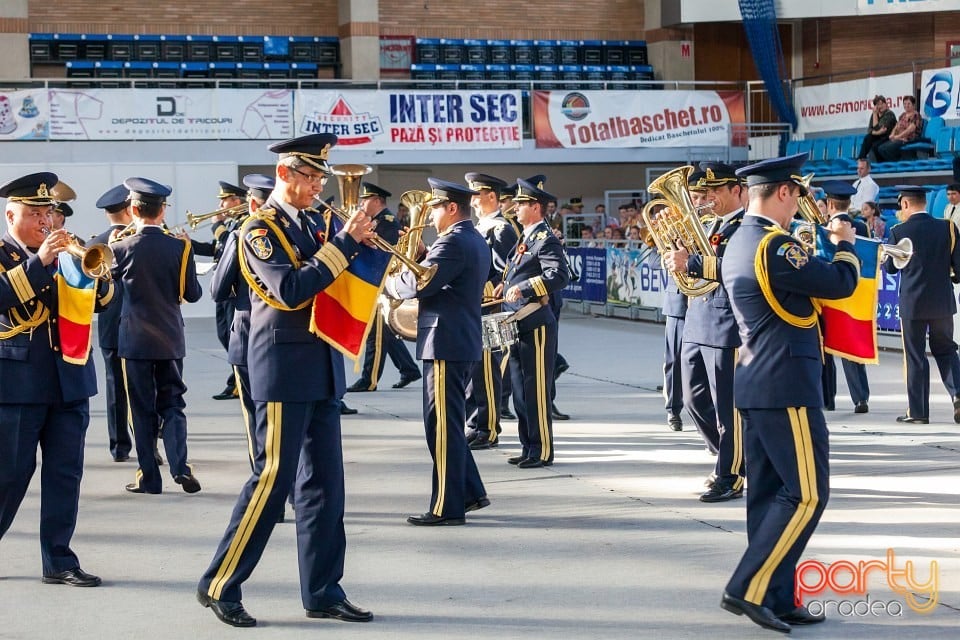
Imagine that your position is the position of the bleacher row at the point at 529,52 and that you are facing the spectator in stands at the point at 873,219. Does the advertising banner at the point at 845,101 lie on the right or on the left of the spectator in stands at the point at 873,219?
left

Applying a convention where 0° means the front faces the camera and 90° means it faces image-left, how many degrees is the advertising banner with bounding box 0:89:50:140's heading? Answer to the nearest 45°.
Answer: approximately 0°

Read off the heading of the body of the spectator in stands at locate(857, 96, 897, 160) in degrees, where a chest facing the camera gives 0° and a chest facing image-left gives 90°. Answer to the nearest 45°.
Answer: approximately 45°

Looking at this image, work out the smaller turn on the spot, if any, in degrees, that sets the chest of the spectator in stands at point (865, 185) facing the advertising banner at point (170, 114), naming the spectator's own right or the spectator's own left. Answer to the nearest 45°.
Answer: approximately 45° to the spectator's own right

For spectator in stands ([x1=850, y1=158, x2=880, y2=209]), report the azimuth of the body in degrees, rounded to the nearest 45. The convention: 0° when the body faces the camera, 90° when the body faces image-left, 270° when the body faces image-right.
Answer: approximately 45°

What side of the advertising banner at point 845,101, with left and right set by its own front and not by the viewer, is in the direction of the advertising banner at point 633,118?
right

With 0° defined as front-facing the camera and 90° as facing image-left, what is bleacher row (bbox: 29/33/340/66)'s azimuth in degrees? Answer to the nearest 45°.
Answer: approximately 0°

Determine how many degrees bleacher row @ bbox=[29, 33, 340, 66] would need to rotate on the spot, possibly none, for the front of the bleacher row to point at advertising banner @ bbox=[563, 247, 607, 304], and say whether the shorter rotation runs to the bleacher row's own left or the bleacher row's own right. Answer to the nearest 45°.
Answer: approximately 45° to the bleacher row's own left

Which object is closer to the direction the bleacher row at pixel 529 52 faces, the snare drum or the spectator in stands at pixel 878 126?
the snare drum
